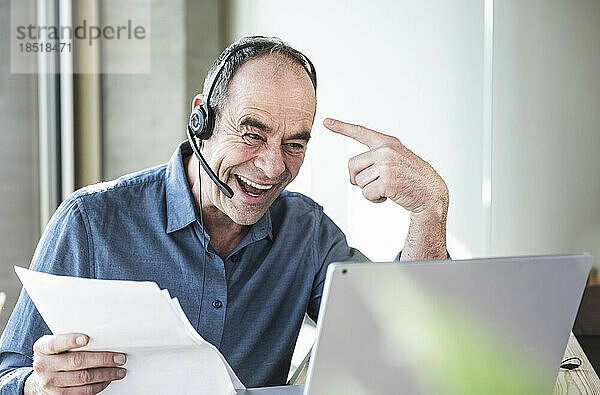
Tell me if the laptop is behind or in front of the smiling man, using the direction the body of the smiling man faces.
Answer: in front

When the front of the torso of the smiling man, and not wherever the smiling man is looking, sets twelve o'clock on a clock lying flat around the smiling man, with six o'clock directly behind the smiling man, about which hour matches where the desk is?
The desk is roughly at 11 o'clock from the smiling man.

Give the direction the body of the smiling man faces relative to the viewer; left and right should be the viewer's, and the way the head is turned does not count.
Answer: facing the viewer and to the right of the viewer

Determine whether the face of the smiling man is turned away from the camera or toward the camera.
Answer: toward the camera
